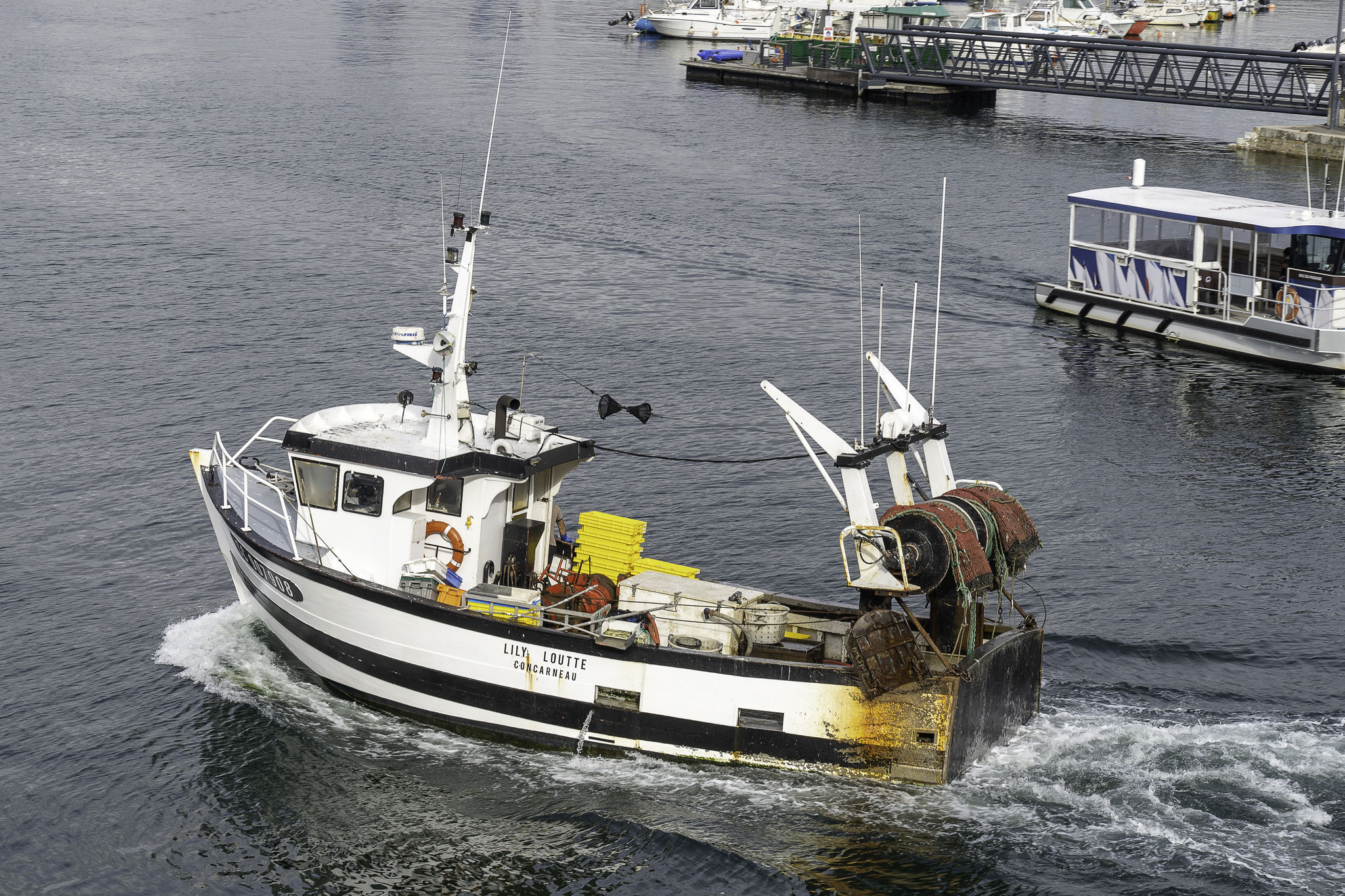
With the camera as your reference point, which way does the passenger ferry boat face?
facing the viewer and to the right of the viewer

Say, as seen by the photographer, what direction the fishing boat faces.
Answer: facing away from the viewer and to the left of the viewer

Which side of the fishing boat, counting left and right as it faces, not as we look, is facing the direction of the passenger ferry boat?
right

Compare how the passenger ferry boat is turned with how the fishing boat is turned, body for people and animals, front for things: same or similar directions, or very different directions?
very different directions
